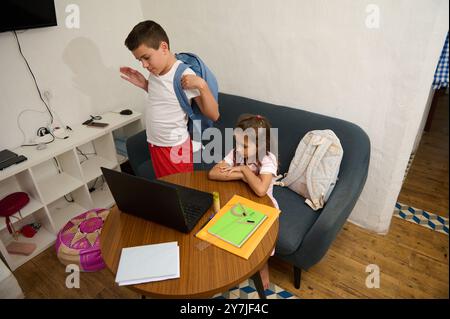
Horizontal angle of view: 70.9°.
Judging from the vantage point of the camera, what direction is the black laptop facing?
facing away from the viewer and to the right of the viewer

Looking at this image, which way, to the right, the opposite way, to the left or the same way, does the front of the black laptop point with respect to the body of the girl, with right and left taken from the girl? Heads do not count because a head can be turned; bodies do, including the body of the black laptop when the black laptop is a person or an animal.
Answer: the opposite way

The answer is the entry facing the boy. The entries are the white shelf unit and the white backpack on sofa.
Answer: the white shelf unit

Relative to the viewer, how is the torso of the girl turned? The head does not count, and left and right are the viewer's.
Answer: facing the viewer and to the left of the viewer

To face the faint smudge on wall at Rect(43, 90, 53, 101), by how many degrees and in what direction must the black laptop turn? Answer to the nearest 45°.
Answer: approximately 90° to its left

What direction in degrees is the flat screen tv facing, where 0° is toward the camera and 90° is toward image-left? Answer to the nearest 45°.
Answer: approximately 315°

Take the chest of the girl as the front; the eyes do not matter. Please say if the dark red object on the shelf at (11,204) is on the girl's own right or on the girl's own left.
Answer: on the girl's own right

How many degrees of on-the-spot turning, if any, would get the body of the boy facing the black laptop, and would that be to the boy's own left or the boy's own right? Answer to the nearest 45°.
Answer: approximately 45° to the boy's own left
